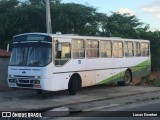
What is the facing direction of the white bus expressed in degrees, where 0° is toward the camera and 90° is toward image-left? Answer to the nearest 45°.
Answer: approximately 45°
